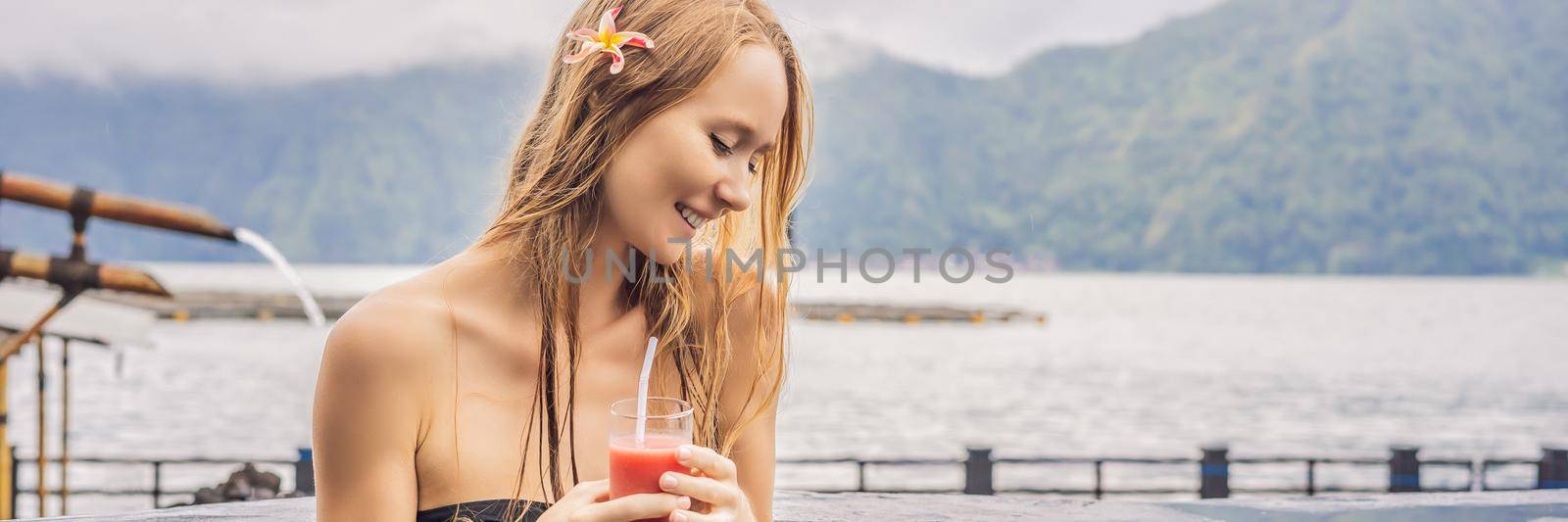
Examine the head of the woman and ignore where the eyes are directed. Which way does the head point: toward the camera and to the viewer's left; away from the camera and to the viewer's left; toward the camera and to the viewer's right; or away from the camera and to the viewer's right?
toward the camera and to the viewer's right

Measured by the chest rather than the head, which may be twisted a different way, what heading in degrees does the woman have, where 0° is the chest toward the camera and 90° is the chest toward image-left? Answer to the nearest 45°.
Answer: approximately 315°

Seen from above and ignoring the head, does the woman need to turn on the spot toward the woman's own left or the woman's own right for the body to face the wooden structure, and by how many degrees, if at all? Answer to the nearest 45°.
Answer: approximately 180°
